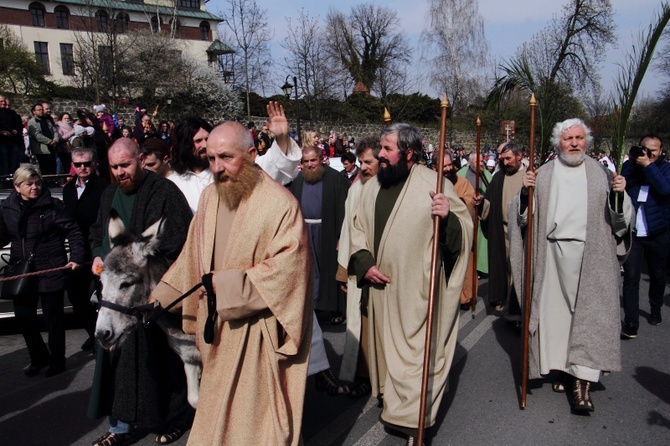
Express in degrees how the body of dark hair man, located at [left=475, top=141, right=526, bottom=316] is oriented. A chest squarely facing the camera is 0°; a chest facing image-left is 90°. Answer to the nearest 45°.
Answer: approximately 45°

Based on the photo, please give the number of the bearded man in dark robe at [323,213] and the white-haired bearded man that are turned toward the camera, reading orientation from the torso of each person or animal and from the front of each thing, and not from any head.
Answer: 2

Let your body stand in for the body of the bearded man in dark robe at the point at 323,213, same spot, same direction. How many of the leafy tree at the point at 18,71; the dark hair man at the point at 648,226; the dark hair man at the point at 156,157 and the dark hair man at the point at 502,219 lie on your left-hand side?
2

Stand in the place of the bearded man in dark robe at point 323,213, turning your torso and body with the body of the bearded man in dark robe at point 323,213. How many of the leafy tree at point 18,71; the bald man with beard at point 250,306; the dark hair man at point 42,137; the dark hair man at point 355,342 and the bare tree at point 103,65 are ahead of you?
2

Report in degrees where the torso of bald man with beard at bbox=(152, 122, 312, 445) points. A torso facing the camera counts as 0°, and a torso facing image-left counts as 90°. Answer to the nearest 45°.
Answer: approximately 45°

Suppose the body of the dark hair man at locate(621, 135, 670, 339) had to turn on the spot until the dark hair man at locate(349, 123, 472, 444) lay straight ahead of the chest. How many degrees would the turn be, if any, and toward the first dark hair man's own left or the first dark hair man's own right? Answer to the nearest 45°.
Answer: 0° — they already face them

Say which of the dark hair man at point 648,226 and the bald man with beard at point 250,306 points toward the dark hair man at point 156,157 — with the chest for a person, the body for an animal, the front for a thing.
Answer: the dark hair man at point 648,226

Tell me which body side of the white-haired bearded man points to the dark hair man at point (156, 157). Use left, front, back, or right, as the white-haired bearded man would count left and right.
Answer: right

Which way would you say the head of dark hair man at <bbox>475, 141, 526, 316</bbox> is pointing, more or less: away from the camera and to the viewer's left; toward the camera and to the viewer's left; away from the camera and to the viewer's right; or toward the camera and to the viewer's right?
toward the camera and to the viewer's left

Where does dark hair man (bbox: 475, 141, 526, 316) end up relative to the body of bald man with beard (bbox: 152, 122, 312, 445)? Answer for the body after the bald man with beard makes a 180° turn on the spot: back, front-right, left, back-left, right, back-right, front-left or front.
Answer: front
